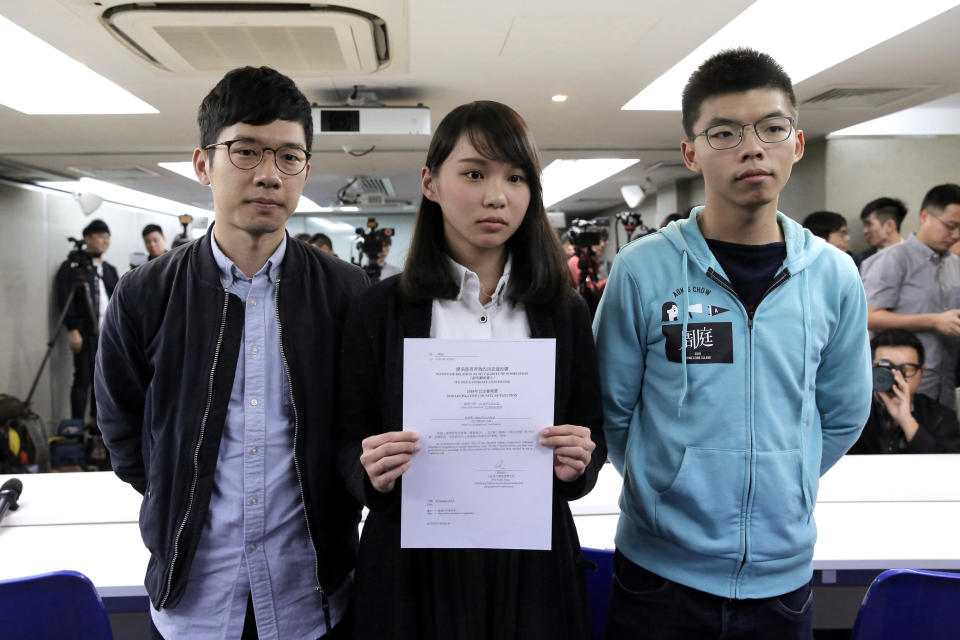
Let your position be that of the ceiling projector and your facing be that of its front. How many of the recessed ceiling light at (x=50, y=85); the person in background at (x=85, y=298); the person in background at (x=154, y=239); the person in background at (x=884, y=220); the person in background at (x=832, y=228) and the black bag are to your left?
2

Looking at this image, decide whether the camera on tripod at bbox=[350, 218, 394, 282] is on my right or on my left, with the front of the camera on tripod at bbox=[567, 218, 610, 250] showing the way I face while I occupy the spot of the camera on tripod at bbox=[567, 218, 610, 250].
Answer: on my right

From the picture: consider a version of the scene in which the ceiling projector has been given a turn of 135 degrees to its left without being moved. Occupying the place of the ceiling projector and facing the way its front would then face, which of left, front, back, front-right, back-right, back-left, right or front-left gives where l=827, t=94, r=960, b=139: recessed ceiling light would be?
front-right

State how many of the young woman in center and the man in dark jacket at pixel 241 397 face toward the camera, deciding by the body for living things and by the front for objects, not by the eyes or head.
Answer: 2

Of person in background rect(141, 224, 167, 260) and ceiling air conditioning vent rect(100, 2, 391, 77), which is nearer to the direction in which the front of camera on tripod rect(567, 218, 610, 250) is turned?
the ceiling air conditioning vent
